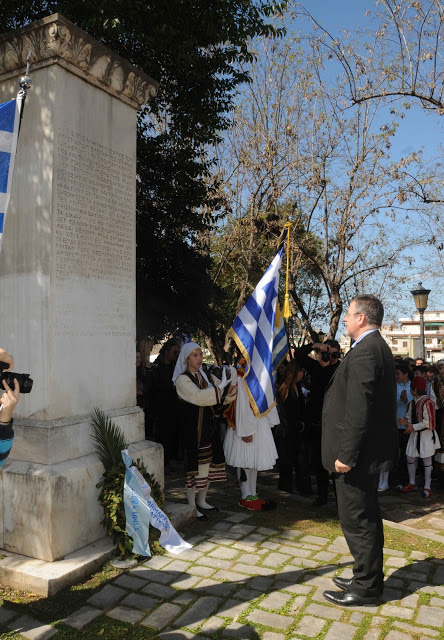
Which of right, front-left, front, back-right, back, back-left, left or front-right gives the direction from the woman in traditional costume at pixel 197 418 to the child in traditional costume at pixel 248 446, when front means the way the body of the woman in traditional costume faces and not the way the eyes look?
left

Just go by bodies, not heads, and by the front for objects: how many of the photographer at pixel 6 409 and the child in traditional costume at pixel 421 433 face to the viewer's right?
1

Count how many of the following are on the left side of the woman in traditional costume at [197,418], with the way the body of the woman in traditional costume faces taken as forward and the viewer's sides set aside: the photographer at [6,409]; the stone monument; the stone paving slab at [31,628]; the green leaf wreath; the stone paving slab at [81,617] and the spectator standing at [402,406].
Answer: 1

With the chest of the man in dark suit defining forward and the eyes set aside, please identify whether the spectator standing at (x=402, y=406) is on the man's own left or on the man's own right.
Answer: on the man's own right

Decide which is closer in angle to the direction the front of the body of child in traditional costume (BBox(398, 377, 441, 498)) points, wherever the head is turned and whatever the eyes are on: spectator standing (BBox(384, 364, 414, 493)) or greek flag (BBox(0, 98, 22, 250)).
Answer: the greek flag

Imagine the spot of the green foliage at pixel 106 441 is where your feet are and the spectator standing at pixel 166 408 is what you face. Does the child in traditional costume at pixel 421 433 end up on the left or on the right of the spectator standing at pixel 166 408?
right

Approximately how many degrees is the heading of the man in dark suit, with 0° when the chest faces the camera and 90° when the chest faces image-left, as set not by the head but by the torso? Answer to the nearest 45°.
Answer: approximately 90°

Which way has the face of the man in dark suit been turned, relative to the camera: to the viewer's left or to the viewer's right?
to the viewer's left

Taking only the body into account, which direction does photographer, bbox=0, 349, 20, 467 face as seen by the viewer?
to the viewer's right
